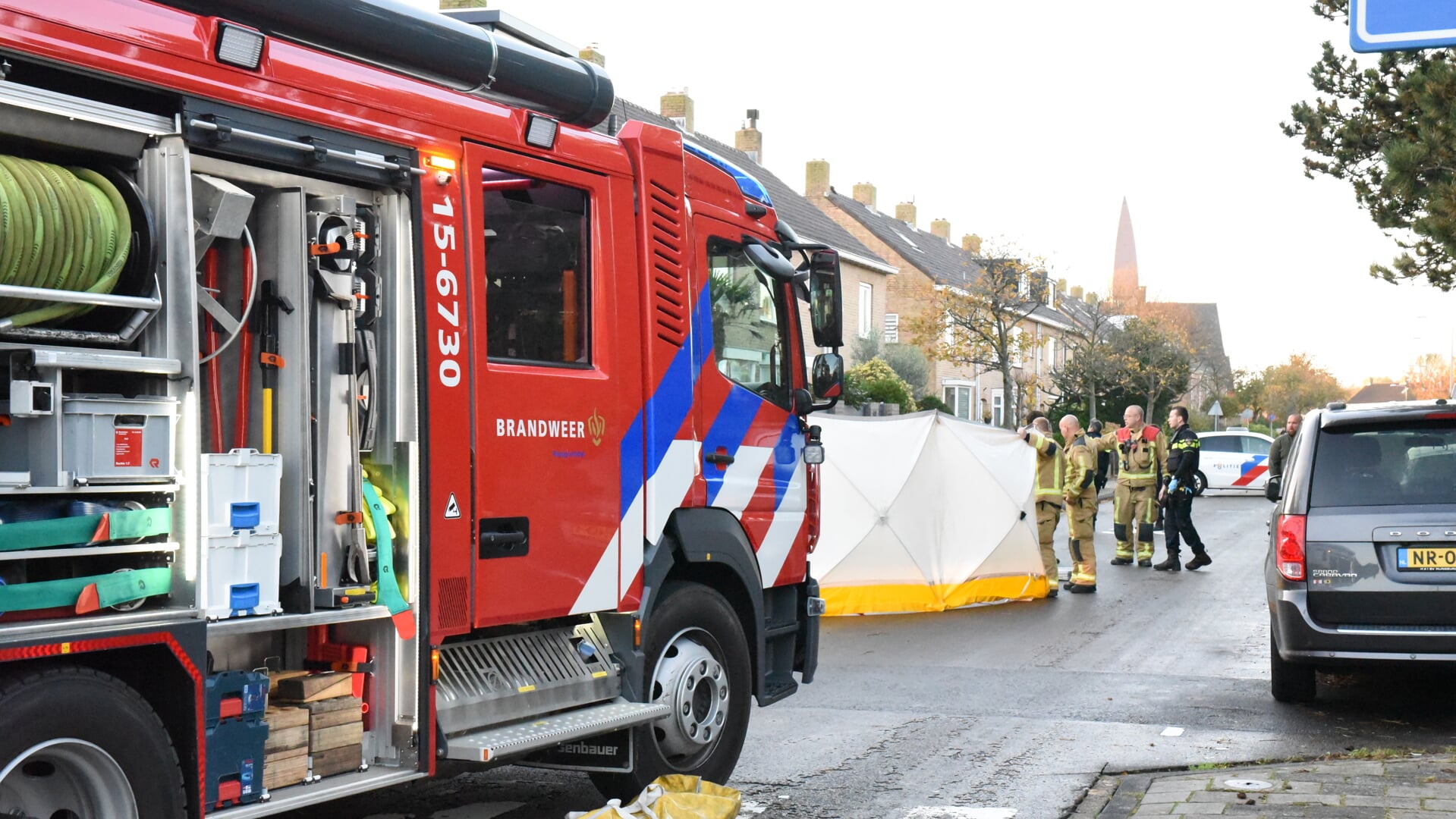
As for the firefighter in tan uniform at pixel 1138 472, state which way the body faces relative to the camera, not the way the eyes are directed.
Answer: toward the camera

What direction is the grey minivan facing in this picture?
away from the camera

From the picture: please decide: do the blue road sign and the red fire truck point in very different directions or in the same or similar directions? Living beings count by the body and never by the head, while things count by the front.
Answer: very different directions

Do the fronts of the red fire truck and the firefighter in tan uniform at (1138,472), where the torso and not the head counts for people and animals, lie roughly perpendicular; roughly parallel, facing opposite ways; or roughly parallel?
roughly parallel, facing opposite ways

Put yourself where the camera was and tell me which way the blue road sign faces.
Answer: facing the viewer

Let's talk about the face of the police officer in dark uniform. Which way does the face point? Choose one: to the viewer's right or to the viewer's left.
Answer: to the viewer's left

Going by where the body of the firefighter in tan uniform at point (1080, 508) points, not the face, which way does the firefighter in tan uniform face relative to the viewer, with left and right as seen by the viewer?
facing to the left of the viewer

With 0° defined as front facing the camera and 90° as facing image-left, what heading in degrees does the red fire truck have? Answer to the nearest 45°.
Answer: approximately 225°

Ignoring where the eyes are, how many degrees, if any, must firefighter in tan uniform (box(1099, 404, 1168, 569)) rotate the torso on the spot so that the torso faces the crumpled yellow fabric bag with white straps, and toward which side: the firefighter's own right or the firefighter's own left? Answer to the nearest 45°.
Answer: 0° — they already face it

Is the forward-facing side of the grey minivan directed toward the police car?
yes

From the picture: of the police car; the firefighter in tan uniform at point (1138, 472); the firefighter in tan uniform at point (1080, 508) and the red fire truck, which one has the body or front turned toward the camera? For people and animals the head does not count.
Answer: the firefighter in tan uniform at point (1138, 472)

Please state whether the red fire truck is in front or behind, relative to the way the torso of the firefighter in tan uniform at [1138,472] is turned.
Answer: in front

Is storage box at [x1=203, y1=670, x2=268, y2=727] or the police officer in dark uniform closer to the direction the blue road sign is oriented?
the storage box

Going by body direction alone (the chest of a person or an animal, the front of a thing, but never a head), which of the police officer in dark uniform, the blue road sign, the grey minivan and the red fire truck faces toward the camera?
the blue road sign
